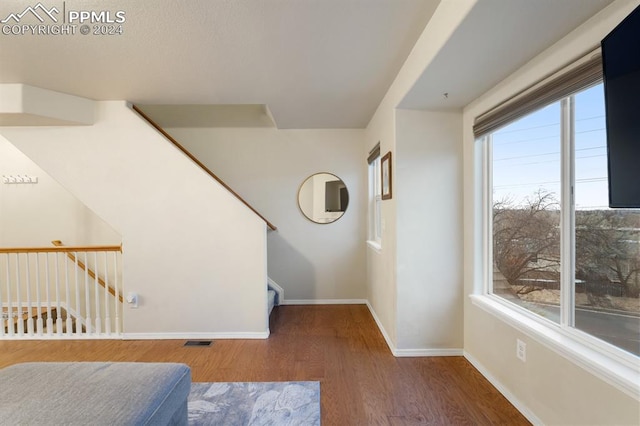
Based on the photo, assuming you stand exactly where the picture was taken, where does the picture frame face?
facing to the left of the viewer

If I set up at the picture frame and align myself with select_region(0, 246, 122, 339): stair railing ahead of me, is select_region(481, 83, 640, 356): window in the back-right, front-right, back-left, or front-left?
back-left

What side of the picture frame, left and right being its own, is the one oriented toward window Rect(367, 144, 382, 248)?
right

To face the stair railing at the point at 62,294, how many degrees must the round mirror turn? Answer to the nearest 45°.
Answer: approximately 45° to its right

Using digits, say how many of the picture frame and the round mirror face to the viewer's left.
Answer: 1

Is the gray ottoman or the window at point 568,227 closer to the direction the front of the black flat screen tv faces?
the gray ottoman

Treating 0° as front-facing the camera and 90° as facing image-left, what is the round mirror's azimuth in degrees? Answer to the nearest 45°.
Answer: approximately 0°

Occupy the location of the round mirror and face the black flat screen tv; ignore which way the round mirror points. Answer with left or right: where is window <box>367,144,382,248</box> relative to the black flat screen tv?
left

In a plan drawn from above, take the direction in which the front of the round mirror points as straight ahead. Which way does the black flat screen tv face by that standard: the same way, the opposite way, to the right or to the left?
to the right

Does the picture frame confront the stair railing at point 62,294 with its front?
yes

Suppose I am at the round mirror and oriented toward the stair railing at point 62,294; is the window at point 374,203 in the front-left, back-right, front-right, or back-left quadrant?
back-left
